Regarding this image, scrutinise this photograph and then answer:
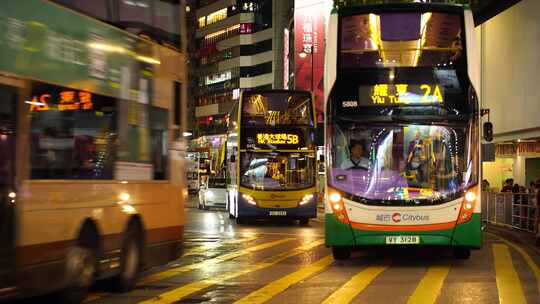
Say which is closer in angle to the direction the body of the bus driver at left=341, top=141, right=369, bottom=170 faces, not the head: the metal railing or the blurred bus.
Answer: the blurred bus

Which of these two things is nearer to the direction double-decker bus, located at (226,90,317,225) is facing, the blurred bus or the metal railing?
the blurred bus

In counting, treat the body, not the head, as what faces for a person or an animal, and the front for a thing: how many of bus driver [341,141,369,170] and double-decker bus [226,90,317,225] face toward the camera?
2

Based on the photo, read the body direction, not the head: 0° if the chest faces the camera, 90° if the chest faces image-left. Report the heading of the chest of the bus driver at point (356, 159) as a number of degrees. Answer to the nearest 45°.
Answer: approximately 0°
